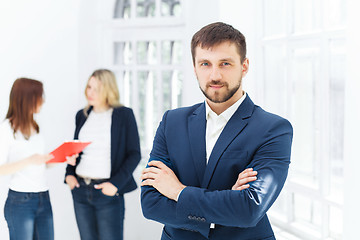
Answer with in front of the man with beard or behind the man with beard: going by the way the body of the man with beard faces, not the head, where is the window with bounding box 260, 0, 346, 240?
behind

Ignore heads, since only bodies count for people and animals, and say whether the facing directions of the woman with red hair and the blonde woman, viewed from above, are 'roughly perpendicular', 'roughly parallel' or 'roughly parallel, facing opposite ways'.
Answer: roughly perpendicular

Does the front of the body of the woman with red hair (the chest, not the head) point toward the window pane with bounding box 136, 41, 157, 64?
no

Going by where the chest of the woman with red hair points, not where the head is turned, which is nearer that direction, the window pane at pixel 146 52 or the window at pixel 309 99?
the window

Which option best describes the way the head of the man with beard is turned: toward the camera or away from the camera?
toward the camera

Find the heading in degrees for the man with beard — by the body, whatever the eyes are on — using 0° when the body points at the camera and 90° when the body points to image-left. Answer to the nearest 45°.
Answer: approximately 45°

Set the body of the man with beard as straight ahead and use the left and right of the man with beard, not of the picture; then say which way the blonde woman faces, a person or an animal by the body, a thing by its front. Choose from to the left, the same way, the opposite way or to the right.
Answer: the same way

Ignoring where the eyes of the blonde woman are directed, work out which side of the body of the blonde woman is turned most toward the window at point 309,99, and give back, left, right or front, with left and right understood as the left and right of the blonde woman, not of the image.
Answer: left

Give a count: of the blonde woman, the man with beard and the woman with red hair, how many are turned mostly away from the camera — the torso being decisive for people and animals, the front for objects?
0

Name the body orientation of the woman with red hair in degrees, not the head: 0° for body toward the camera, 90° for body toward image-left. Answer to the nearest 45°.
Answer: approximately 315°

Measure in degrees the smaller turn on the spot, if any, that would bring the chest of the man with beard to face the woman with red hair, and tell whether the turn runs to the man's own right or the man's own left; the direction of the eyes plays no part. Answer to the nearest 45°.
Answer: approximately 90° to the man's own right

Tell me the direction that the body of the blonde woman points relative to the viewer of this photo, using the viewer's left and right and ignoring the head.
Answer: facing the viewer and to the left of the viewer
